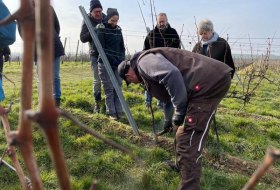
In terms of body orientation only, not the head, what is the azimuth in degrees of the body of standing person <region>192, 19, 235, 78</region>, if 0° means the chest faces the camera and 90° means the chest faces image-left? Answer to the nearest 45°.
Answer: approximately 45°

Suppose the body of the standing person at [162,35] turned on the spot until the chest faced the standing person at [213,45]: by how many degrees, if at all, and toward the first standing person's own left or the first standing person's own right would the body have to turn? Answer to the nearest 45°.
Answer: approximately 45° to the first standing person's own left

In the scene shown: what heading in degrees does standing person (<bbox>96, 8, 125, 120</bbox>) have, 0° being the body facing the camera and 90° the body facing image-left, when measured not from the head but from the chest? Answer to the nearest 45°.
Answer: approximately 315°

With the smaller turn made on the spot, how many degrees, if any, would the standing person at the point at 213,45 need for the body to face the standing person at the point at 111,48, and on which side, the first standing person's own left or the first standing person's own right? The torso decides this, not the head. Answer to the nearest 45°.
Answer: approximately 45° to the first standing person's own right
